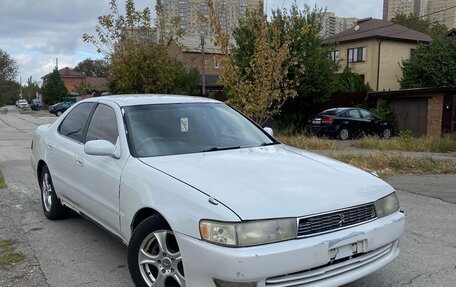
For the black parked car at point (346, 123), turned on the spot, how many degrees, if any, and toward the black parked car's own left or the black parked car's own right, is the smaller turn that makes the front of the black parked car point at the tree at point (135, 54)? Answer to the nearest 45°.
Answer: approximately 180°

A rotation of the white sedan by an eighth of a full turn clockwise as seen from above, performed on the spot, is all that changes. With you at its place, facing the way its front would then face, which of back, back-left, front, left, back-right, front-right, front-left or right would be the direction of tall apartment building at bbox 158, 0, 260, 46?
back

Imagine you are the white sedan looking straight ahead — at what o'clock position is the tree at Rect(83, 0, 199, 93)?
The tree is roughly at 7 o'clock from the white sedan.

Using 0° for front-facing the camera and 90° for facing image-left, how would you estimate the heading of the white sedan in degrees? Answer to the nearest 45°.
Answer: approximately 315°

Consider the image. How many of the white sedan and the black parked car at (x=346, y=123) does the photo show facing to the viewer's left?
0

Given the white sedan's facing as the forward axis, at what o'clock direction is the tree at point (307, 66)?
The tree is roughly at 8 o'clock from the white sedan.

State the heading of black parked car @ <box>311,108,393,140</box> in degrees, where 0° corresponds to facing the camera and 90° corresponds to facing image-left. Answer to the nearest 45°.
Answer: approximately 225°

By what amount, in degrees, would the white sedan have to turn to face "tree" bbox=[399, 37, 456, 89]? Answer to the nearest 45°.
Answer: approximately 90° to its left

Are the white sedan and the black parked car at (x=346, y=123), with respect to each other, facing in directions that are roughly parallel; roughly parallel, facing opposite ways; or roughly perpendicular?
roughly perpendicular

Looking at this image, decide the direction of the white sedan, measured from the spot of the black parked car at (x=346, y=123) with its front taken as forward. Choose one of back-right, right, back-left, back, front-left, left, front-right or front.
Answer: back-right

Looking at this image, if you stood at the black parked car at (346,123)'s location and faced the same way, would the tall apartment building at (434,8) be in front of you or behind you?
in front
